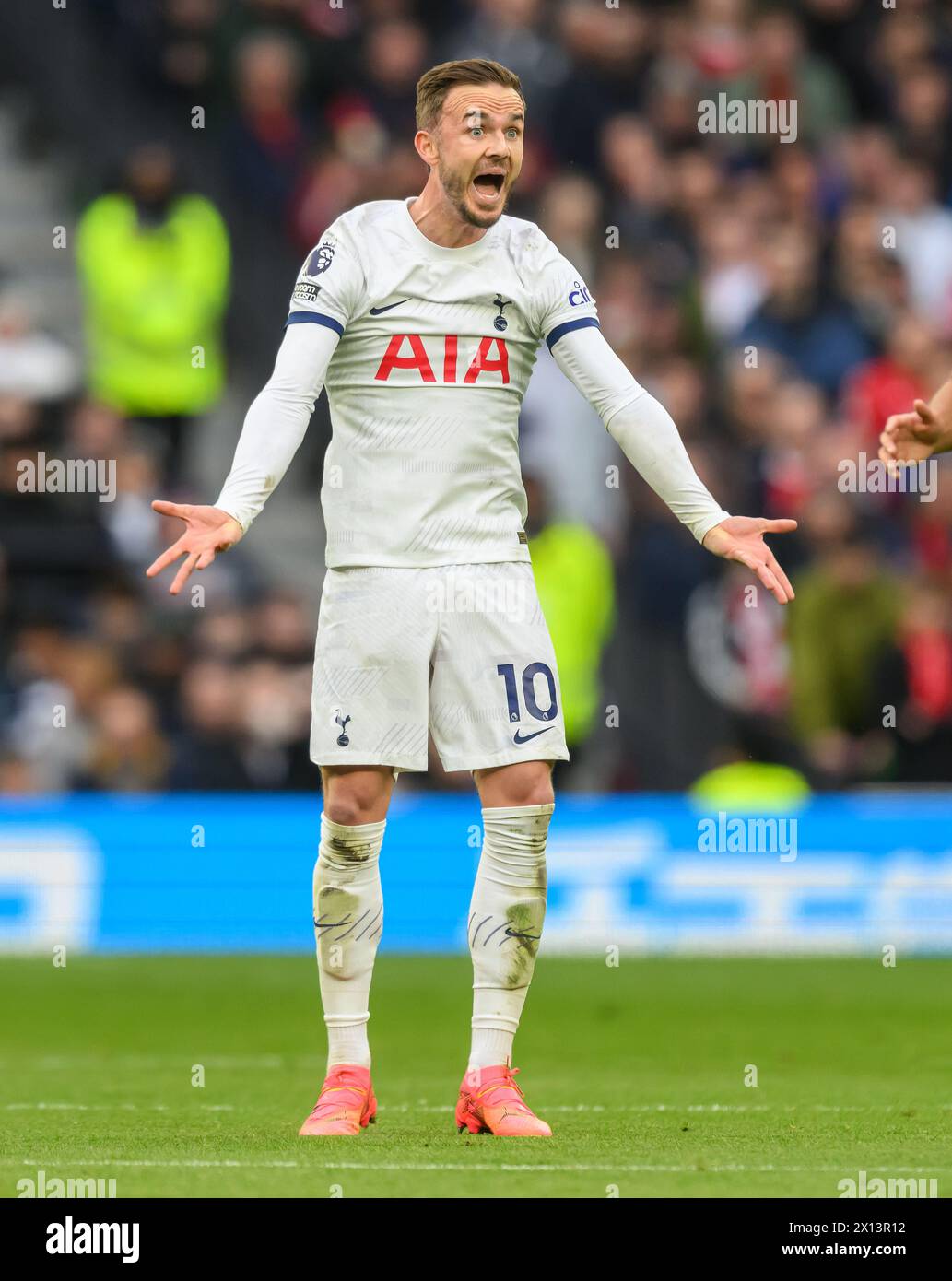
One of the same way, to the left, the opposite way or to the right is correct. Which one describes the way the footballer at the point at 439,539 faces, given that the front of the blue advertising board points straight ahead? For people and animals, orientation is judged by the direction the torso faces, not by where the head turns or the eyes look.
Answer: the same way

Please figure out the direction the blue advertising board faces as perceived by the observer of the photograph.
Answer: facing the viewer

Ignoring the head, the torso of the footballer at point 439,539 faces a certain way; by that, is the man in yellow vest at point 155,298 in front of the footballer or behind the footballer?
behind

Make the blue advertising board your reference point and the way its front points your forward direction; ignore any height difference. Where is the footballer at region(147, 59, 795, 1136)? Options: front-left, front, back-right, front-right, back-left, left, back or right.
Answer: front

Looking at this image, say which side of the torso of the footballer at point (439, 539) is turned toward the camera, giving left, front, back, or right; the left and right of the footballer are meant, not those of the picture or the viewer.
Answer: front

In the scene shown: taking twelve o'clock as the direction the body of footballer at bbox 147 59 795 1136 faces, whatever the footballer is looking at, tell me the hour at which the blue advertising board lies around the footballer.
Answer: The blue advertising board is roughly at 6 o'clock from the footballer.
